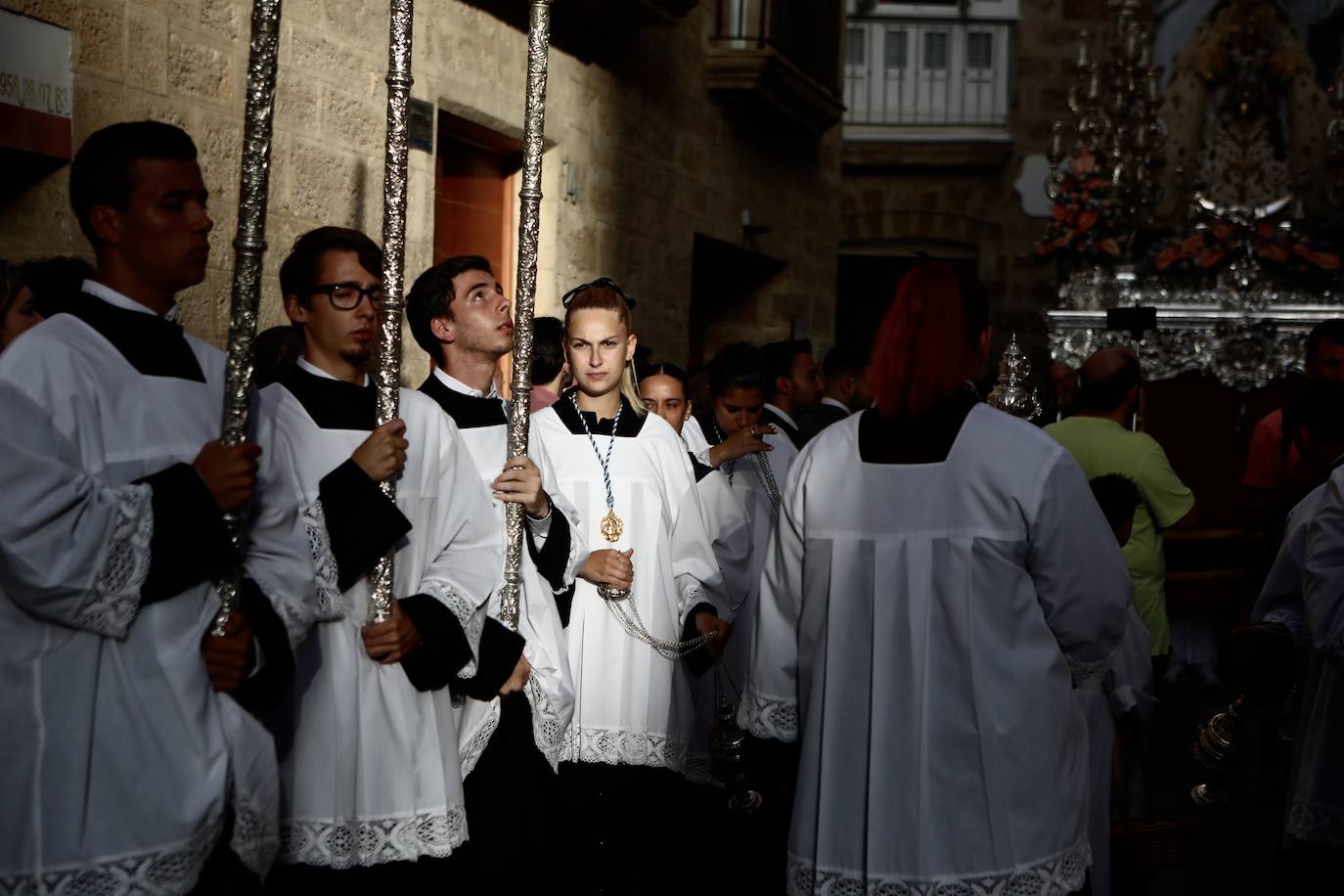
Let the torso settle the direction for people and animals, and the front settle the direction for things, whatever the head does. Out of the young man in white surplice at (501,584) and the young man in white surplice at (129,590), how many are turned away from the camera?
0

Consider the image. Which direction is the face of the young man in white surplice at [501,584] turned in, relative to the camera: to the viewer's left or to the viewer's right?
to the viewer's right

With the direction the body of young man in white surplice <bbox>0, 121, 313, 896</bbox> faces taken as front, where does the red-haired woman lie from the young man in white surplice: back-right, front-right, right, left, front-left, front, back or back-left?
front-left

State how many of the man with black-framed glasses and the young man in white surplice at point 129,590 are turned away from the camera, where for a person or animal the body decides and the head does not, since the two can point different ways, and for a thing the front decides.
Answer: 0

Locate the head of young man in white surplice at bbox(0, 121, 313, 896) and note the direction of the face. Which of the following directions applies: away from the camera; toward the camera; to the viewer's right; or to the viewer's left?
to the viewer's right

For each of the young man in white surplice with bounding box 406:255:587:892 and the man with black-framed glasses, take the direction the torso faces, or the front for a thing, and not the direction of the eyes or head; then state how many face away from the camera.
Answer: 0

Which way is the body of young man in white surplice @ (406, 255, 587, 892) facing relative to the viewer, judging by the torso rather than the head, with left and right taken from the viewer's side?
facing the viewer and to the right of the viewer

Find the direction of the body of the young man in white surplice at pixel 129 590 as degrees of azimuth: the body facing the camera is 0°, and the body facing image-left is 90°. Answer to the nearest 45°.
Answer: approximately 315°

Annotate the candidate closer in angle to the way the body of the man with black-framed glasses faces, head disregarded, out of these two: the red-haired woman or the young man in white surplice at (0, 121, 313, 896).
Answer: the red-haired woman

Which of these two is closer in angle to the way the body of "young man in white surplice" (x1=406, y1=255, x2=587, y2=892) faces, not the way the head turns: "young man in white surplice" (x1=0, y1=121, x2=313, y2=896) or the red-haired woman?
the red-haired woman

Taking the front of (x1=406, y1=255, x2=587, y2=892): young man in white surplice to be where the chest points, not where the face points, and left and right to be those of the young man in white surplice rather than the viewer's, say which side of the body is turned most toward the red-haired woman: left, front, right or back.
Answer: front

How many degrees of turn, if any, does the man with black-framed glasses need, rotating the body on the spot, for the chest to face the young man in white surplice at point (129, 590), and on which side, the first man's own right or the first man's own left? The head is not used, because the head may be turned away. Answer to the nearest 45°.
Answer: approximately 90° to the first man's own right

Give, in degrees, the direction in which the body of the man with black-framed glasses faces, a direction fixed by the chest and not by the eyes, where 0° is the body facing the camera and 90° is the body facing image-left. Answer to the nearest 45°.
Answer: approximately 315°
